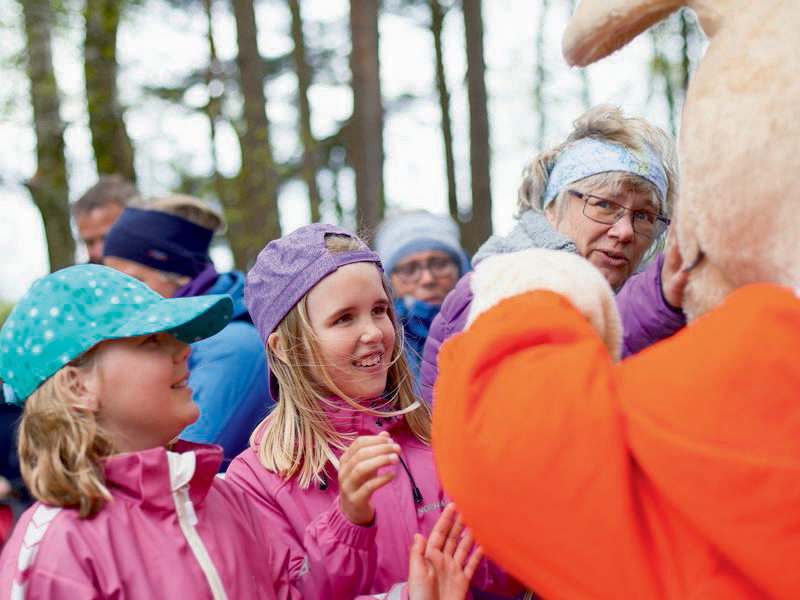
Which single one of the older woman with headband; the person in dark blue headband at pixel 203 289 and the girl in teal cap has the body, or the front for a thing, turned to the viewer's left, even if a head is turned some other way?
the person in dark blue headband

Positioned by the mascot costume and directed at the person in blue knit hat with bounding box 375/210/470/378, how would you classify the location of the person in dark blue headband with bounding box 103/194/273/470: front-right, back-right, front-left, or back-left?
front-left

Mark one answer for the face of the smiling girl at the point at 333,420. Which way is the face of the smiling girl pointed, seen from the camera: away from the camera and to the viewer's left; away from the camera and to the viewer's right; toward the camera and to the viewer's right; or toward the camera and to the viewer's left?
toward the camera and to the viewer's right

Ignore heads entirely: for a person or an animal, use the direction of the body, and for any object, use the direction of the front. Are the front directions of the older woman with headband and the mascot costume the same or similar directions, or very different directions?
very different directions

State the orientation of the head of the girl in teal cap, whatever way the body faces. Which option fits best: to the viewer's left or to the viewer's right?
to the viewer's right

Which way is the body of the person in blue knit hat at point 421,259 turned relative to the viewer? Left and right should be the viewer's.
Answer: facing the viewer

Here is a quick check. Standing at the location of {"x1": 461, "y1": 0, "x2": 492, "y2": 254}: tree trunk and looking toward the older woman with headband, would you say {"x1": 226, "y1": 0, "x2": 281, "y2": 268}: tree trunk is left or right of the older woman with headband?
right

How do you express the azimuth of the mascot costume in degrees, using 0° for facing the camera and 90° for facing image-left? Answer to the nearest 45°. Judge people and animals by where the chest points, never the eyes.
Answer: approximately 135°

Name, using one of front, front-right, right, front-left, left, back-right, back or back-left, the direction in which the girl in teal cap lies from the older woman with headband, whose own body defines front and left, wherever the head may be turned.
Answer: right

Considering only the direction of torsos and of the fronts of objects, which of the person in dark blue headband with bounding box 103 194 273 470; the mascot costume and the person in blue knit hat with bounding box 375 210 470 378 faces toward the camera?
the person in blue knit hat with bounding box 375 210 470 378

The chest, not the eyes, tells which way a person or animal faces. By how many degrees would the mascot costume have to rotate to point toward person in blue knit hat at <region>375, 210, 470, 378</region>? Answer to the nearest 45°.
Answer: approximately 45° to its right

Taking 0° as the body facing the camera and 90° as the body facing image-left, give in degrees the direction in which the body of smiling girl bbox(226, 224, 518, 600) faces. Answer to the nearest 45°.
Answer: approximately 315°

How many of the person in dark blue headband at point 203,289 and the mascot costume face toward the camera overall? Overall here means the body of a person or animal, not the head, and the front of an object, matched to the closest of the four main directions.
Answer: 0

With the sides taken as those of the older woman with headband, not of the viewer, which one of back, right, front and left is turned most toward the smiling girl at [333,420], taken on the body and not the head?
right
